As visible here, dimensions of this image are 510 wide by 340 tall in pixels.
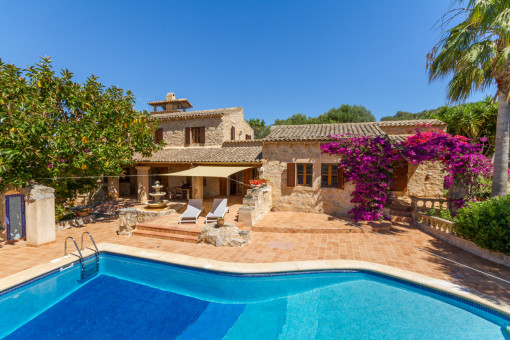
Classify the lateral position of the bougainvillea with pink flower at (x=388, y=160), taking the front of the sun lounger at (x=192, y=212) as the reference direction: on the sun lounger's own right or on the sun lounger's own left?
on the sun lounger's own left

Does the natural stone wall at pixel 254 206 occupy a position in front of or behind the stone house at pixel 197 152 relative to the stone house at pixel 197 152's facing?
in front

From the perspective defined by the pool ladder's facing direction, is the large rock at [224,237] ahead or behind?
ahead

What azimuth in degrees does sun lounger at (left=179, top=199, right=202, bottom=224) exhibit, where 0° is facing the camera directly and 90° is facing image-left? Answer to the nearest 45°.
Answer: approximately 45°

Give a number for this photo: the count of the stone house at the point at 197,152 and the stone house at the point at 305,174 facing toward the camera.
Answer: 2

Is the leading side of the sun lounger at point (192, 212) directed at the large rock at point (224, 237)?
no

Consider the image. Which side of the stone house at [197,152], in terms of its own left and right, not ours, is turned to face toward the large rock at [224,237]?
front

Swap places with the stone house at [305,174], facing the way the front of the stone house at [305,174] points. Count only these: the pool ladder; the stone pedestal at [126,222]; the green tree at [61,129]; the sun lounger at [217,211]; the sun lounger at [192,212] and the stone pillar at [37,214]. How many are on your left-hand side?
0

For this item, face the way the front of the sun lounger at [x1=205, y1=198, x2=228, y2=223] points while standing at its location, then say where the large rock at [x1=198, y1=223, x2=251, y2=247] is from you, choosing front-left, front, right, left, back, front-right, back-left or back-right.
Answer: front-left

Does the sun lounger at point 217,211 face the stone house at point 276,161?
no

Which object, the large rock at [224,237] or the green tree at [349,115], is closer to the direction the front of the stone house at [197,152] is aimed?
the large rock

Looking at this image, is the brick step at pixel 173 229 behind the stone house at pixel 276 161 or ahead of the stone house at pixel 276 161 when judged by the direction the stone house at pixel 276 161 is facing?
ahead

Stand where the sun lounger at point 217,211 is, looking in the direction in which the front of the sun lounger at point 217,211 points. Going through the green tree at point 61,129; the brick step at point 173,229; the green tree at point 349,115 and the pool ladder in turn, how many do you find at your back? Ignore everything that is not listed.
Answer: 1

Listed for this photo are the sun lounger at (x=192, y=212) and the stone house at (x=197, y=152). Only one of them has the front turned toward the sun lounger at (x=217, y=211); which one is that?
the stone house

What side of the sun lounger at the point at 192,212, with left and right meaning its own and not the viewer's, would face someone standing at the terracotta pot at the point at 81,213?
right

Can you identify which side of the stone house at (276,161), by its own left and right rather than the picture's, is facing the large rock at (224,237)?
front

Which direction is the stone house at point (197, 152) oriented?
toward the camera

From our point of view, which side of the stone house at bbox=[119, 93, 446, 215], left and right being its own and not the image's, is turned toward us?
front

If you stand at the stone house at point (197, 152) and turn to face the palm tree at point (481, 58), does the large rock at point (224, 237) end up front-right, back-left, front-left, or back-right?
front-right

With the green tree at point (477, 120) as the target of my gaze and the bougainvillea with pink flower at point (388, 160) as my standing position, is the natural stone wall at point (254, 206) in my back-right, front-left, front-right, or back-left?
back-left

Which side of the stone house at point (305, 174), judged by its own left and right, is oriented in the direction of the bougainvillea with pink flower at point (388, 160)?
left
